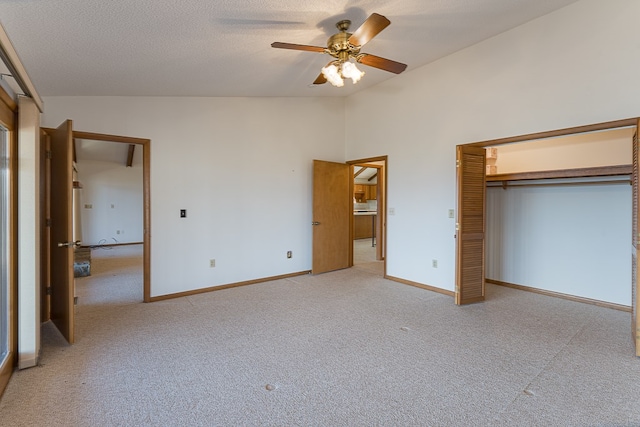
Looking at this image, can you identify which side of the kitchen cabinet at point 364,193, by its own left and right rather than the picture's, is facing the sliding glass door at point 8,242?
front

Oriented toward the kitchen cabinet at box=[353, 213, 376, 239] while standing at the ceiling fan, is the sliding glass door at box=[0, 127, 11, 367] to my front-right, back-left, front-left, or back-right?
back-left

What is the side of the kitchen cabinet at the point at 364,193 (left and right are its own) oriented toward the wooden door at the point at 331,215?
front

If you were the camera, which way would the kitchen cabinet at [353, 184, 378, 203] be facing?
facing the viewer

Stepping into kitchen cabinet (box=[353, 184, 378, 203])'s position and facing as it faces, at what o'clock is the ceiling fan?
The ceiling fan is roughly at 12 o'clock from the kitchen cabinet.

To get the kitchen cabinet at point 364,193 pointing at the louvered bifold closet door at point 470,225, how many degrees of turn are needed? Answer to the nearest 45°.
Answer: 0° — it already faces it

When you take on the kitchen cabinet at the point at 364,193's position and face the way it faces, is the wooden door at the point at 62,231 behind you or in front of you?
in front
